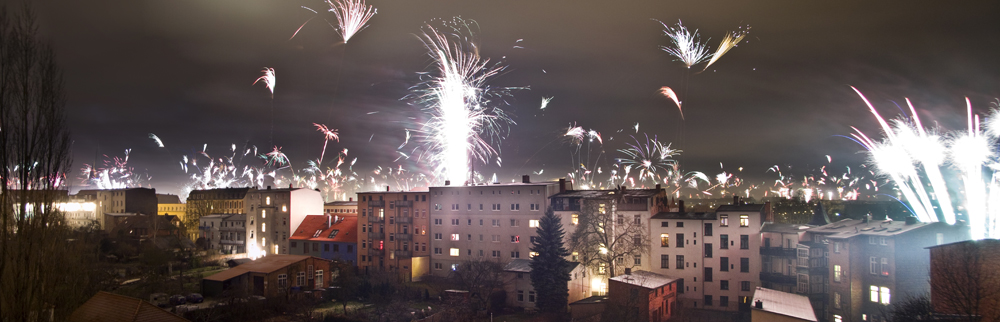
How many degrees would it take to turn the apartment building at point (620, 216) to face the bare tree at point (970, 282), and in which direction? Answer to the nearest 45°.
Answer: approximately 45° to its left

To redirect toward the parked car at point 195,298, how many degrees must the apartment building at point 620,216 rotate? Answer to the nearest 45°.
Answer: approximately 90° to its right

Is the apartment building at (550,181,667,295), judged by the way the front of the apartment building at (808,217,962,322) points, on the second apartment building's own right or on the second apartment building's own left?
on the second apartment building's own right

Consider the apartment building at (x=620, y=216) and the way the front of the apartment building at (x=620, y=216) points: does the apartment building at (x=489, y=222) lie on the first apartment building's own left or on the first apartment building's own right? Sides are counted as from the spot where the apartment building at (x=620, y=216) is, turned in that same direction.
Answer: on the first apartment building's own right

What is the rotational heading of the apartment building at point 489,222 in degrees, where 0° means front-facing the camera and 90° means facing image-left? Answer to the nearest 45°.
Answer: approximately 0°

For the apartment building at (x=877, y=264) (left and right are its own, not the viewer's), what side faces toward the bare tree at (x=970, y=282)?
left

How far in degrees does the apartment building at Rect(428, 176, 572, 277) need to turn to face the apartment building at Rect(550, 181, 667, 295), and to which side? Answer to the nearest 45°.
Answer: approximately 45° to its left

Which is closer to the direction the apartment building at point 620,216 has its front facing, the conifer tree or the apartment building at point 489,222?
the conifer tree

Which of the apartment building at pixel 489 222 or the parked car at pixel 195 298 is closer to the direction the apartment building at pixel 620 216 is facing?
the parked car
